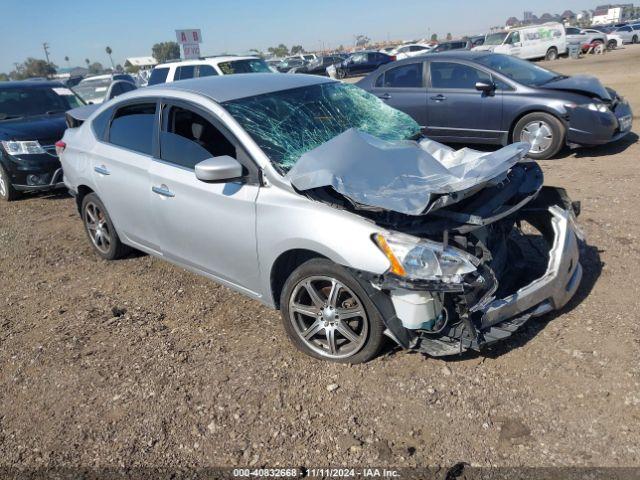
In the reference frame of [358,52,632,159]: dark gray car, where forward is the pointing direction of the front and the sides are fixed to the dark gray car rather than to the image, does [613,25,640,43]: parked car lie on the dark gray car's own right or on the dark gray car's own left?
on the dark gray car's own left

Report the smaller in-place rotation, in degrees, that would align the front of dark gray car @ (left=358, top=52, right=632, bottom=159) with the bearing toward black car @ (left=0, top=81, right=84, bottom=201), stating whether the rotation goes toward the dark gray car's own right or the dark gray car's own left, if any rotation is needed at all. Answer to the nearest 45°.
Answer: approximately 135° to the dark gray car's own right

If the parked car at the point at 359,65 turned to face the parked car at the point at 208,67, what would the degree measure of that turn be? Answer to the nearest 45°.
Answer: approximately 45° to its left

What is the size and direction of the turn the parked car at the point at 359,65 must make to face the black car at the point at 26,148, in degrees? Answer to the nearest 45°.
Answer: approximately 45° to its left

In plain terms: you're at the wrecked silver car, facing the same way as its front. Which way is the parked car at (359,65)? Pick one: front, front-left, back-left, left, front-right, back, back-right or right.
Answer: back-left

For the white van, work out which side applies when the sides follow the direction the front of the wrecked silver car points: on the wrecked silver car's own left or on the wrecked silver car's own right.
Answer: on the wrecked silver car's own left

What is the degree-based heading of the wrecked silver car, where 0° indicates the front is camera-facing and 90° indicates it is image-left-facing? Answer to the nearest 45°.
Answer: approximately 315°

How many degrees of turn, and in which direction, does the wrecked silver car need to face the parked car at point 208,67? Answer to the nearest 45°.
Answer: approximately 135° to its left

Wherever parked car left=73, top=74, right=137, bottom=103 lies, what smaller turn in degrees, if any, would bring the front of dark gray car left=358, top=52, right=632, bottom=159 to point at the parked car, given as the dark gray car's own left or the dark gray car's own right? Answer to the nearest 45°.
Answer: approximately 135° to the dark gray car's own right

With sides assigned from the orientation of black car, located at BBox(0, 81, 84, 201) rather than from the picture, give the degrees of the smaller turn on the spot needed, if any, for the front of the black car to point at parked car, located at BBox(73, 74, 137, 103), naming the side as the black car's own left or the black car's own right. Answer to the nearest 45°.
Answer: approximately 135° to the black car's own left

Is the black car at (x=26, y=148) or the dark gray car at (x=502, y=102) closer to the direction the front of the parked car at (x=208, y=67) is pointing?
the dark gray car
